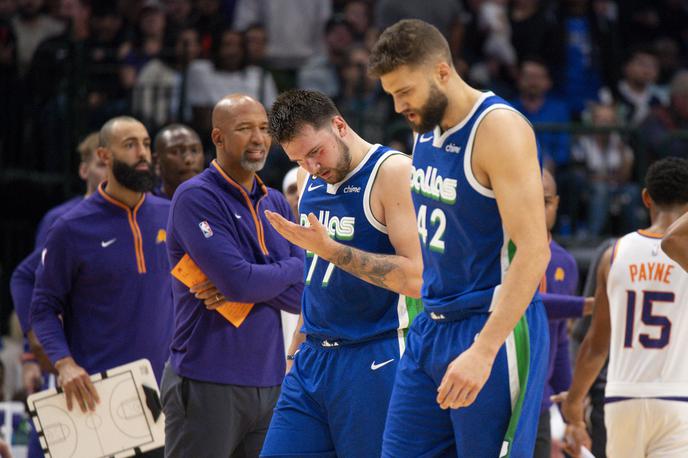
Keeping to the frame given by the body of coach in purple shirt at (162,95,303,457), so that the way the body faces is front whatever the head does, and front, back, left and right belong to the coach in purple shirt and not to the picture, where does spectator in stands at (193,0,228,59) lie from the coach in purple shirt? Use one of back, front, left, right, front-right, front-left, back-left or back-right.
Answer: back-left

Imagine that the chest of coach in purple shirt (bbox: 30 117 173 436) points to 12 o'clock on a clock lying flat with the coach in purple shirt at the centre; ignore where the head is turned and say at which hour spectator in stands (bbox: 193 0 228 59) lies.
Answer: The spectator in stands is roughly at 8 o'clock from the coach in purple shirt.

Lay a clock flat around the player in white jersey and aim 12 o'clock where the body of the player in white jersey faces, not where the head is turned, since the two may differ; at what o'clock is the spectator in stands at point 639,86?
The spectator in stands is roughly at 12 o'clock from the player in white jersey.

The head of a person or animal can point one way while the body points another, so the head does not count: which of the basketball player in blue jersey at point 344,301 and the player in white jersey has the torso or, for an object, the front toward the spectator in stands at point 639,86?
the player in white jersey

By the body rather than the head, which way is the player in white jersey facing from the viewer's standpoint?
away from the camera

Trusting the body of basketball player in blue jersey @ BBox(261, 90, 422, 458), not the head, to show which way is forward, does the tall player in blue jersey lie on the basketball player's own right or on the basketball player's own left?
on the basketball player's own left

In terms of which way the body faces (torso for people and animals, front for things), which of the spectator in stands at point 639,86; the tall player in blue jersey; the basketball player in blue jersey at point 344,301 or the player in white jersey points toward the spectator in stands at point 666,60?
the player in white jersey

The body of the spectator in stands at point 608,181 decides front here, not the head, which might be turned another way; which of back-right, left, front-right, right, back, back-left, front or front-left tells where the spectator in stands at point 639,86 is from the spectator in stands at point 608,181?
back

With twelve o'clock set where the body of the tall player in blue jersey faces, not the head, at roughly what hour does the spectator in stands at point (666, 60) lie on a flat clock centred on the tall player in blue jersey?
The spectator in stands is roughly at 5 o'clock from the tall player in blue jersey.

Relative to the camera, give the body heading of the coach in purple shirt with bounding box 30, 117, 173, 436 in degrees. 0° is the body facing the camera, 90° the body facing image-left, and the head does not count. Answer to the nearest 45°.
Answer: approximately 315°

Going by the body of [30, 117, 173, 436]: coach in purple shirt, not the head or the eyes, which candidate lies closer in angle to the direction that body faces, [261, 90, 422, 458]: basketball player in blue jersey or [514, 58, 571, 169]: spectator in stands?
the basketball player in blue jersey

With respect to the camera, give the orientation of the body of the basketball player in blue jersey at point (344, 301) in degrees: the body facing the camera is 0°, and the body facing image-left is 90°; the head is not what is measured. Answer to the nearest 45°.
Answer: approximately 45°

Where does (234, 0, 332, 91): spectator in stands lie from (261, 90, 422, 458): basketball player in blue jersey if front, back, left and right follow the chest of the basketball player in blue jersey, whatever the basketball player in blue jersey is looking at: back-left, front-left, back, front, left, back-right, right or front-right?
back-right

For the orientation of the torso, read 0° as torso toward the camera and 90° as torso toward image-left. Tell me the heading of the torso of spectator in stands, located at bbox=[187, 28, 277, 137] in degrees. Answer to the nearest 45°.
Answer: approximately 0°

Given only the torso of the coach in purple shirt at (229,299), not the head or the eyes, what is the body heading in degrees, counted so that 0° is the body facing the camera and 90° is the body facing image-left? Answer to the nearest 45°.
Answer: approximately 315°
